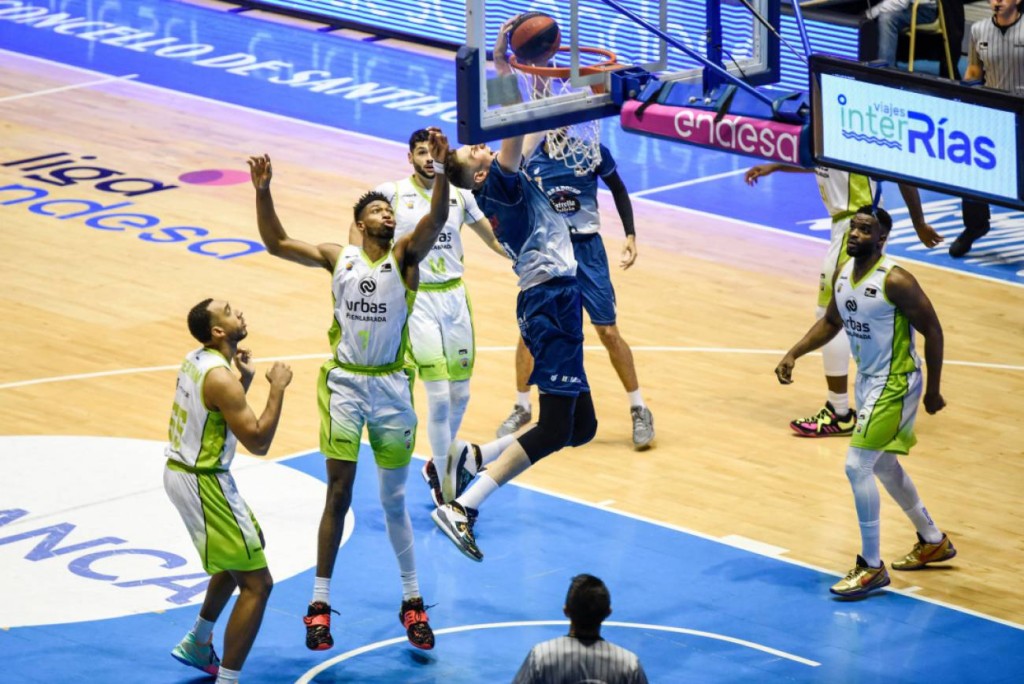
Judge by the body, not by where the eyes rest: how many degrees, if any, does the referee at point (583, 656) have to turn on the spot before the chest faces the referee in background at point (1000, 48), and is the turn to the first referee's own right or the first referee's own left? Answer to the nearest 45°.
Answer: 0° — they already face them

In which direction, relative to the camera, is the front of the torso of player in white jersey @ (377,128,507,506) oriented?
toward the camera

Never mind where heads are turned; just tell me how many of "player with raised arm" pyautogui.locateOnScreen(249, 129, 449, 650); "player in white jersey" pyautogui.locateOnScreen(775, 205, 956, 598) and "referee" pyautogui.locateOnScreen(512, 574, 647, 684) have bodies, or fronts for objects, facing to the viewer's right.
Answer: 0

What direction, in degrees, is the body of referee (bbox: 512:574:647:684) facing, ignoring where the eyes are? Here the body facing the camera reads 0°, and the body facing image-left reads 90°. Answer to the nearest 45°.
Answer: approximately 180°

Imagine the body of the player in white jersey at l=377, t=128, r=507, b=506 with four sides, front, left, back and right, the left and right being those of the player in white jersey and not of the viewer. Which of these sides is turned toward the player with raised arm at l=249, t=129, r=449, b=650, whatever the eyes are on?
front

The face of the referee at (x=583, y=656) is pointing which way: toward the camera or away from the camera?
away from the camera

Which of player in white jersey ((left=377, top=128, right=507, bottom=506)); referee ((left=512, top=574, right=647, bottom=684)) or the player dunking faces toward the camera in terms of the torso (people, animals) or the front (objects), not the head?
the player in white jersey

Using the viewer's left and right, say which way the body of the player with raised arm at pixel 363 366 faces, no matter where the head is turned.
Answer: facing the viewer

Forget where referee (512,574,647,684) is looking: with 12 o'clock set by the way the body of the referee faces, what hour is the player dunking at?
The player dunking is roughly at 12 o'clock from the referee.

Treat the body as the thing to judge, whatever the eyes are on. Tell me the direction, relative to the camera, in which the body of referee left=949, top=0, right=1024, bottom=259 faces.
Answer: toward the camera

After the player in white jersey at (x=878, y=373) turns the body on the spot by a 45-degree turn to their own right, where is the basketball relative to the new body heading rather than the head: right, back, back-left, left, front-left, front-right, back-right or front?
front

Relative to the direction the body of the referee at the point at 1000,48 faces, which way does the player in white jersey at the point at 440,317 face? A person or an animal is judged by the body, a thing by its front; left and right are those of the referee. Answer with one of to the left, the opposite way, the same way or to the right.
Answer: the same way

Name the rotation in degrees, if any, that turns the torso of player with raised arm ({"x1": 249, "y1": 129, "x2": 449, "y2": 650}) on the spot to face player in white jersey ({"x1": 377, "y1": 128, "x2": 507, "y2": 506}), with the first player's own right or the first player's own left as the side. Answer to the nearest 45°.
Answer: approximately 180°
